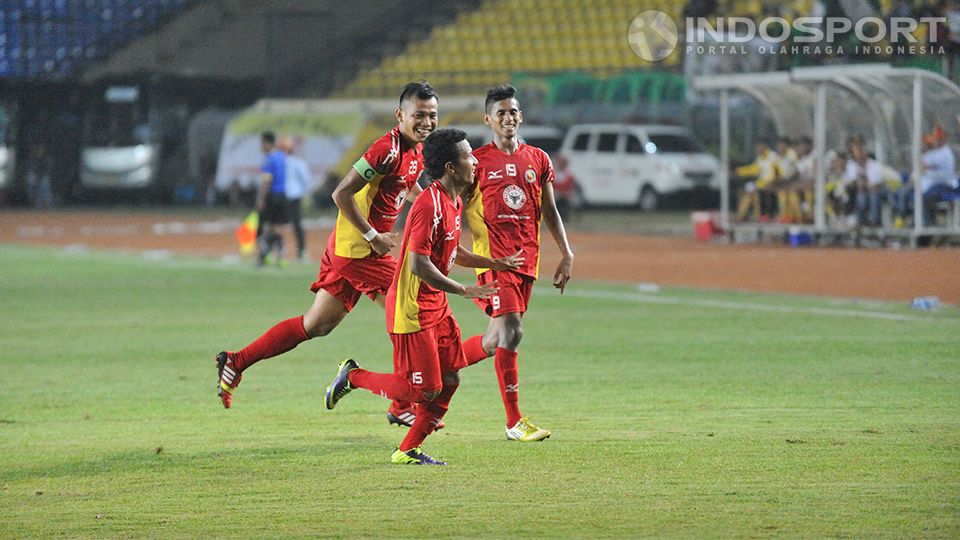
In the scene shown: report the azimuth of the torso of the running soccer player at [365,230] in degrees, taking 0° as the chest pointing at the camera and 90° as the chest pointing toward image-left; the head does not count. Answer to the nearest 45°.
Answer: approximately 315°

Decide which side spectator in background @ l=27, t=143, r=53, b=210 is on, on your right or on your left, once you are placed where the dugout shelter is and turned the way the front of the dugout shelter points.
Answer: on your right

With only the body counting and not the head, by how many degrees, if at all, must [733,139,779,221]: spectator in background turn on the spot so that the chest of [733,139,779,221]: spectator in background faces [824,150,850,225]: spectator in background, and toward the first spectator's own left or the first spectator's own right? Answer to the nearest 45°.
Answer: approximately 90° to the first spectator's own left

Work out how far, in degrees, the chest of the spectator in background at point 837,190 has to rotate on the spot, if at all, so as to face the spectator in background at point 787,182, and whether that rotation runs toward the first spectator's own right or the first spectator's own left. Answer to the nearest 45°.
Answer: approximately 90° to the first spectator's own right

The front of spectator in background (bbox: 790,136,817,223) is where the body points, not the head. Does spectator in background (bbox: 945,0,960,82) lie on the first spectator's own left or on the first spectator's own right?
on the first spectator's own left

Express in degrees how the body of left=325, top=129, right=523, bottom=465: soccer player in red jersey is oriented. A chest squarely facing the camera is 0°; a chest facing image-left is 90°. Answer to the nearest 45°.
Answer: approximately 270°

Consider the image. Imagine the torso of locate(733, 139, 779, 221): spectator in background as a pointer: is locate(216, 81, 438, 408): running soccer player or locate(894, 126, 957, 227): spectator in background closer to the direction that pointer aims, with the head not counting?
the running soccer player
